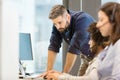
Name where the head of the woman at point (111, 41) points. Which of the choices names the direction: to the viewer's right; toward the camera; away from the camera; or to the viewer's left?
to the viewer's left

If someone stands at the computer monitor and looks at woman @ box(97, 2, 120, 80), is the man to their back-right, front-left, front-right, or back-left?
front-left

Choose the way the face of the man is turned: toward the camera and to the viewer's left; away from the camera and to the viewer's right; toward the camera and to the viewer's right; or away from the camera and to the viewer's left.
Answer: toward the camera and to the viewer's left

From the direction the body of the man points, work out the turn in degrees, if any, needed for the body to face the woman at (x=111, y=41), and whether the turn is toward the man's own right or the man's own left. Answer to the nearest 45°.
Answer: approximately 45° to the man's own left

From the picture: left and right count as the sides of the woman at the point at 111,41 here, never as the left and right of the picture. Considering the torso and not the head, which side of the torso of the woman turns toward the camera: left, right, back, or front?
left

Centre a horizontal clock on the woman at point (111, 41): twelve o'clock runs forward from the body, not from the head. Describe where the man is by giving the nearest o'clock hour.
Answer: The man is roughly at 2 o'clock from the woman.

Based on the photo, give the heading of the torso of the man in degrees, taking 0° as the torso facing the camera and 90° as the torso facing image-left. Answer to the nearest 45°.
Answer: approximately 45°

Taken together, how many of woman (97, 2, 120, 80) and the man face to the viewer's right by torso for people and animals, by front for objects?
0

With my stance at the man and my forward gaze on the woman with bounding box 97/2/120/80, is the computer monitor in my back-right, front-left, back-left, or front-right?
back-right

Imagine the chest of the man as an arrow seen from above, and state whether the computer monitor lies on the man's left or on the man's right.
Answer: on the man's right

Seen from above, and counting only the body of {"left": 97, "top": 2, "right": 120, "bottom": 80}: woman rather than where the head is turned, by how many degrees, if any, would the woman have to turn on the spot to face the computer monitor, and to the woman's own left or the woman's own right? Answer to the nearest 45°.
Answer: approximately 45° to the woman's own right

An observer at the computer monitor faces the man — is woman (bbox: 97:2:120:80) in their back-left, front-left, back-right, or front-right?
front-right
